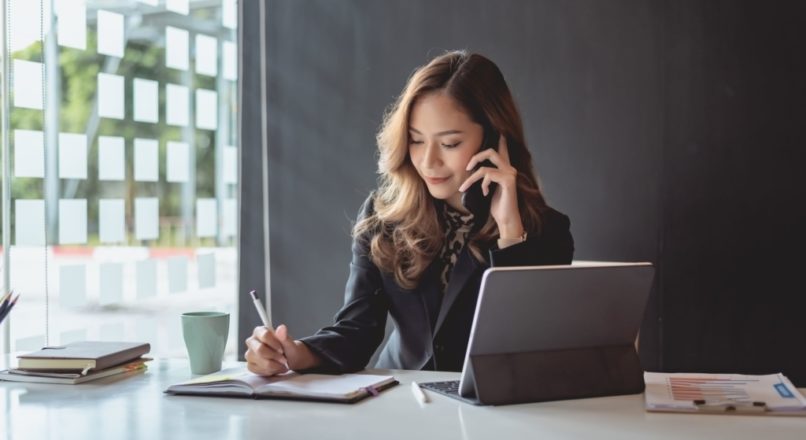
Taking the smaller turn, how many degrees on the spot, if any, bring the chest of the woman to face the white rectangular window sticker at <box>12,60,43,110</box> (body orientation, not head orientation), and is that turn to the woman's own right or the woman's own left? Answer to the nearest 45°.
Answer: approximately 135° to the woman's own right

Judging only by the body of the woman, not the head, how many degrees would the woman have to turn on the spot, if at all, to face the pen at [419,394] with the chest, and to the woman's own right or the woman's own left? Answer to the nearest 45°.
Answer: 0° — they already face it

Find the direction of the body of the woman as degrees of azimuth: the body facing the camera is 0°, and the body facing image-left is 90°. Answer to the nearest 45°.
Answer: approximately 0°

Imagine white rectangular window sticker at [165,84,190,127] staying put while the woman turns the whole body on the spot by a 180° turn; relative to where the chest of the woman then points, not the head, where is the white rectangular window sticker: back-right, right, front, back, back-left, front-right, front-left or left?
front-left

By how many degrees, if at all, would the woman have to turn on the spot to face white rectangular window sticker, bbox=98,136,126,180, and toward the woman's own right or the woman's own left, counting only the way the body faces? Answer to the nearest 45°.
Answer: approximately 135° to the woman's own right

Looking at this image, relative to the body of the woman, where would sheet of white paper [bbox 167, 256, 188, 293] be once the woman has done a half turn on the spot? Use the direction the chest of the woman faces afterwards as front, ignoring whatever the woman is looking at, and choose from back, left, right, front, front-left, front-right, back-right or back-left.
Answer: front-left

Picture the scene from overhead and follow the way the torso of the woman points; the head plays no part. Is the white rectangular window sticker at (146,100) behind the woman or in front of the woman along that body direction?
behind

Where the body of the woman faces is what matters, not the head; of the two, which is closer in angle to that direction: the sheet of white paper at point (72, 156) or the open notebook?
the open notebook

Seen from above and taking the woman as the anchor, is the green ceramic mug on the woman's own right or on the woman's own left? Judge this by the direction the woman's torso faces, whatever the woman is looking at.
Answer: on the woman's own right

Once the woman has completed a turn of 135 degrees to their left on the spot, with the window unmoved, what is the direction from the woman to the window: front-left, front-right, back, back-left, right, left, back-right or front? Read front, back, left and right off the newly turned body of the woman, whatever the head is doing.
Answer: left
